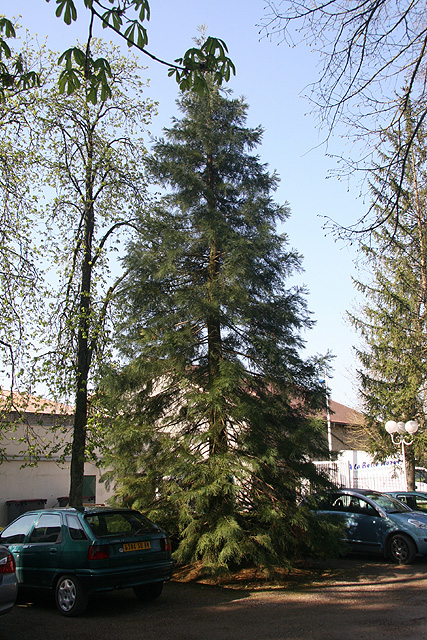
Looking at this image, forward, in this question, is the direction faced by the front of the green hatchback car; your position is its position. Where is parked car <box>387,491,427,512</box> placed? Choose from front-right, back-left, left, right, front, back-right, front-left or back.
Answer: right

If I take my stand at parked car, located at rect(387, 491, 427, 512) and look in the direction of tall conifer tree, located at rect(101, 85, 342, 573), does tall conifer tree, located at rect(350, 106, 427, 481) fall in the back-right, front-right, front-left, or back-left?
back-right

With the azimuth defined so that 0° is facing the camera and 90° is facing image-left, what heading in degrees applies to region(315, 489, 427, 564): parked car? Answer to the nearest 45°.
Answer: approximately 315°

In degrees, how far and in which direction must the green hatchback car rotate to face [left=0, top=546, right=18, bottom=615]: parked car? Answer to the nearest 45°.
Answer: approximately 90° to its left

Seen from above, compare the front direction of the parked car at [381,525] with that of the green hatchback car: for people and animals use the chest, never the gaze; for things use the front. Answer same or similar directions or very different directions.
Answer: very different directions

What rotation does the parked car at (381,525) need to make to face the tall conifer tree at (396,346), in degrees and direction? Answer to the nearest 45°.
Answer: approximately 135° to its left

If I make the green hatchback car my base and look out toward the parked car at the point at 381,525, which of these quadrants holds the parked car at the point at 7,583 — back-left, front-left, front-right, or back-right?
back-right
